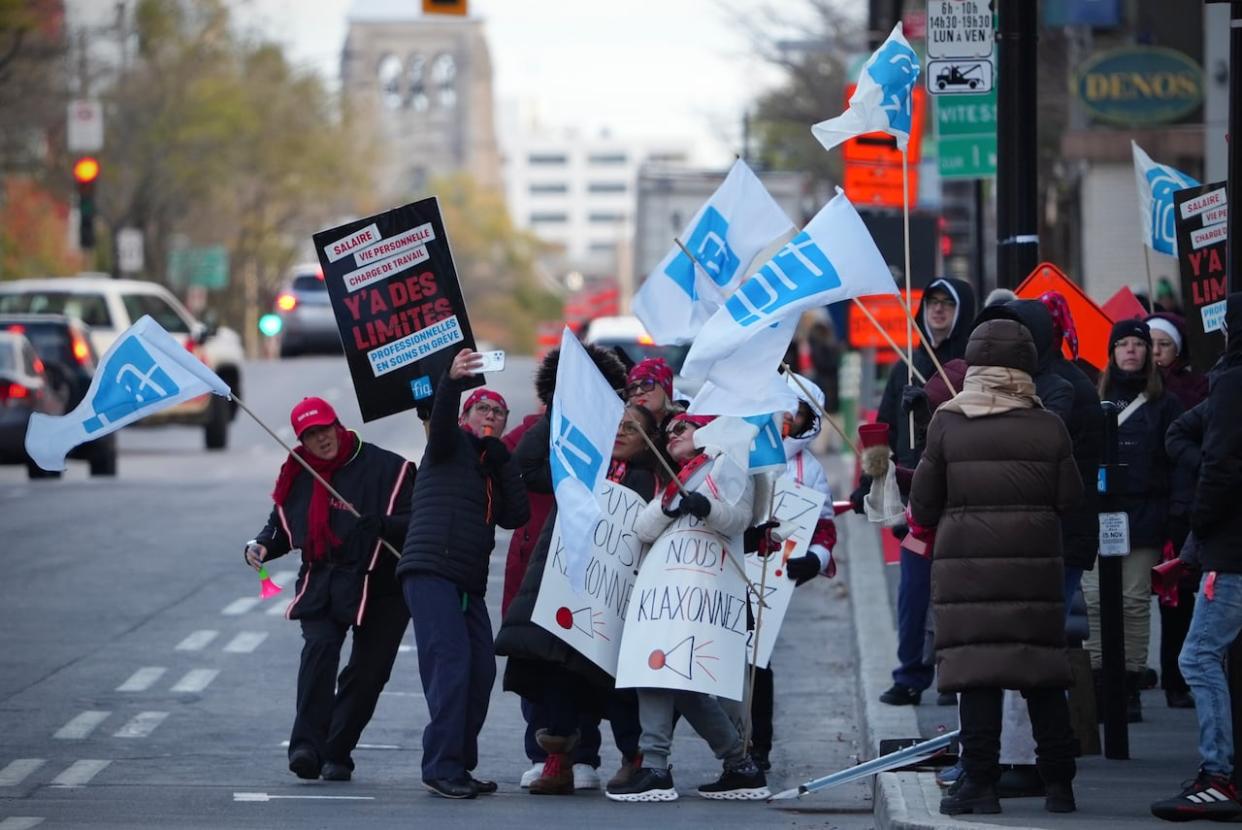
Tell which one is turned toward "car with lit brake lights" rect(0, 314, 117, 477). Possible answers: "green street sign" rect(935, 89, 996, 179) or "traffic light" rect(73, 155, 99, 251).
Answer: the traffic light

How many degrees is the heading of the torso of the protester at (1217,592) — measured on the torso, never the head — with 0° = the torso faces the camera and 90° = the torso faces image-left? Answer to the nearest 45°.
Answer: approximately 90°

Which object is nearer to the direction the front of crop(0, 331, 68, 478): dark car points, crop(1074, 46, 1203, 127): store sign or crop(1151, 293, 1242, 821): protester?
the store sign

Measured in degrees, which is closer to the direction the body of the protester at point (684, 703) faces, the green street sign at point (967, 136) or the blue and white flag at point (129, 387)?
the blue and white flag

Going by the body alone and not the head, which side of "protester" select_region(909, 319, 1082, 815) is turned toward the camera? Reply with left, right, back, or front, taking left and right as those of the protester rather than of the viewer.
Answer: back
